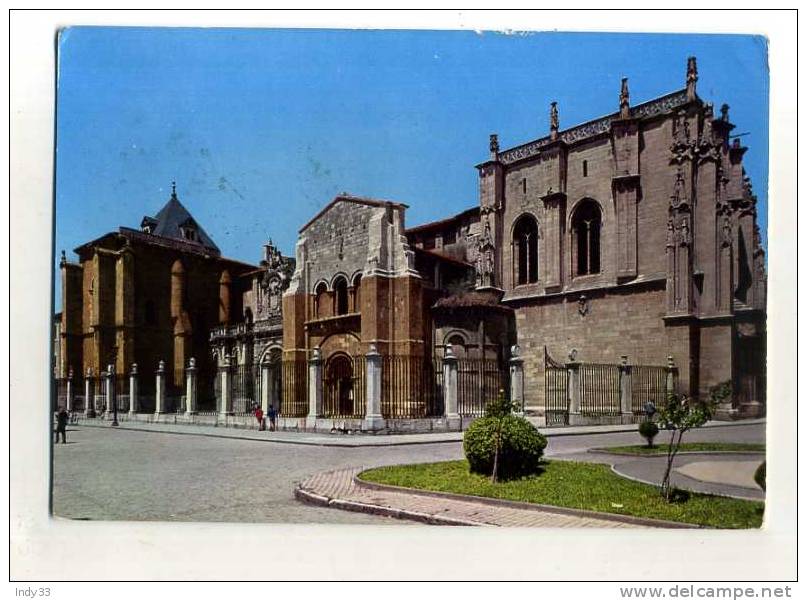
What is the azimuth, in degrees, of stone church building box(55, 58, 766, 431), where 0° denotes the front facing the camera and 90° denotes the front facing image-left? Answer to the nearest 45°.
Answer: approximately 45°

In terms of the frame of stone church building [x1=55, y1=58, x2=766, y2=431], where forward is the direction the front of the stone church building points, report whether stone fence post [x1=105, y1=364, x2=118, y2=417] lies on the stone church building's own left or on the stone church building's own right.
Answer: on the stone church building's own right

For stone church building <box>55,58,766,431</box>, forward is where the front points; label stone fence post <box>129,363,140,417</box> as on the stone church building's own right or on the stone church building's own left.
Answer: on the stone church building's own right

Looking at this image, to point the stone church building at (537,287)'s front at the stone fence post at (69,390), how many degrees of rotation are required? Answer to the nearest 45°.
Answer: approximately 90° to its right

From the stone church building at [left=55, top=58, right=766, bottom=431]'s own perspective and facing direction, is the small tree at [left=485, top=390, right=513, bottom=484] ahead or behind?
ahead

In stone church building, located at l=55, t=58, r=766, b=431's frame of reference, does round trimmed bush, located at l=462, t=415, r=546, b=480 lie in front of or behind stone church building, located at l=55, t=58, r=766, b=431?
in front

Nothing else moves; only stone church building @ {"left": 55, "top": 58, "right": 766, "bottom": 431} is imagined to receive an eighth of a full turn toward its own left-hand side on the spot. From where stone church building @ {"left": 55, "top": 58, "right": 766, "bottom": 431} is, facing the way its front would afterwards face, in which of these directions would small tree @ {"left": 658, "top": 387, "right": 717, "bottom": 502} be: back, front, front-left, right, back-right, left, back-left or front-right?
front
